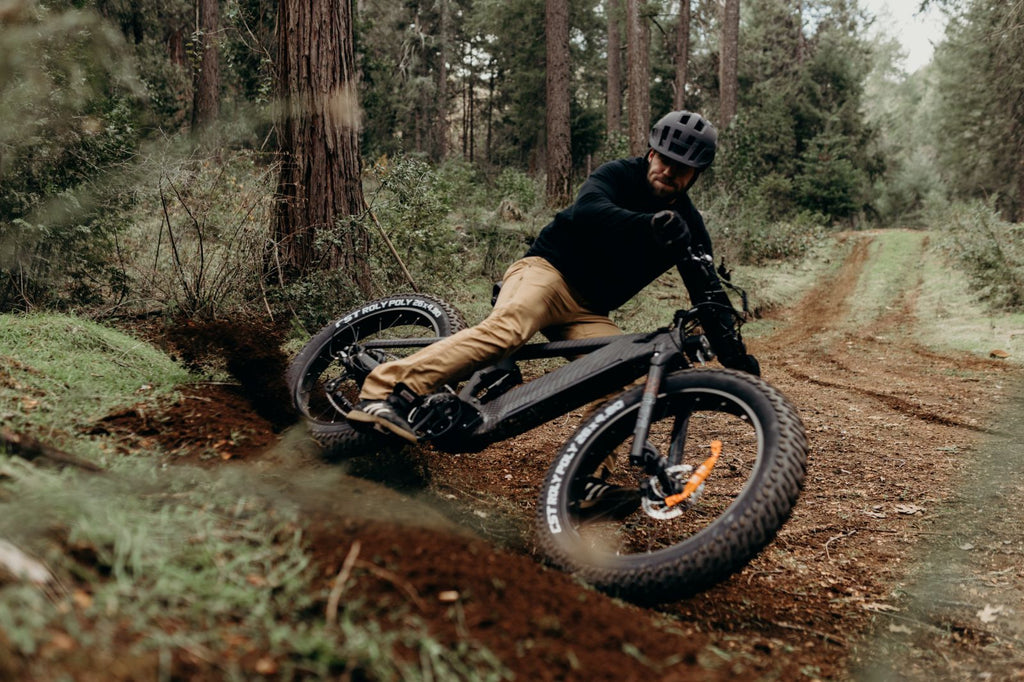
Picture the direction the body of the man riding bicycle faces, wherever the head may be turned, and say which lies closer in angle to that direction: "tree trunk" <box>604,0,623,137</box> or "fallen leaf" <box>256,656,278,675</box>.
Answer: the fallen leaf

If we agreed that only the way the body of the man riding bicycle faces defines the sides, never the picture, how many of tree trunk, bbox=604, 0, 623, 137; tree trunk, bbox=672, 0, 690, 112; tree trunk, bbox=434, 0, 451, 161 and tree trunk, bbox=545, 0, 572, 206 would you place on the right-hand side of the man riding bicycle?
0

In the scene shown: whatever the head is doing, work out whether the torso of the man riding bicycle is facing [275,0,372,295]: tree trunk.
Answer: no

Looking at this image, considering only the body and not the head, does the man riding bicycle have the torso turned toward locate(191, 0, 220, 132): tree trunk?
no

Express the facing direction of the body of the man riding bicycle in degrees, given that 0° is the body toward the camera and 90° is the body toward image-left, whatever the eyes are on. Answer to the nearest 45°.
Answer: approximately 315°

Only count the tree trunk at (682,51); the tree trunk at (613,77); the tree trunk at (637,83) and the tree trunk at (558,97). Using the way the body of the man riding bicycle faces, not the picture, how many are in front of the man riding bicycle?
0

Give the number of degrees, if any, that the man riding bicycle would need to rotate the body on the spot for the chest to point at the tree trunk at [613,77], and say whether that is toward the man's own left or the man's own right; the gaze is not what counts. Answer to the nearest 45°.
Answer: approximately 135° to the man's own left

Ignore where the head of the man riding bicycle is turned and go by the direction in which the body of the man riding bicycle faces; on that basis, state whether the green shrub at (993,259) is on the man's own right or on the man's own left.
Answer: on the man's own left

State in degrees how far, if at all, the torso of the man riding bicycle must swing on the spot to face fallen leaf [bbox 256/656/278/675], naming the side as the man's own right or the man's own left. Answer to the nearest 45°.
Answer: approximately 45° to the man's own right

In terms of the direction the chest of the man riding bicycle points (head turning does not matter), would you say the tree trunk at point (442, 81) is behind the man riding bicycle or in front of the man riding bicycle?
behind

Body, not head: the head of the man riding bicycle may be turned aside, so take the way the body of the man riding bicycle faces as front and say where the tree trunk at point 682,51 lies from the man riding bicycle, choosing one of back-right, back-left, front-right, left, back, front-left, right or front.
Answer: back-left
